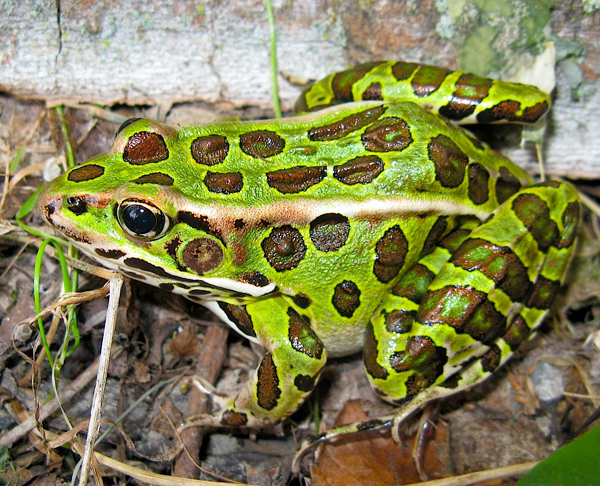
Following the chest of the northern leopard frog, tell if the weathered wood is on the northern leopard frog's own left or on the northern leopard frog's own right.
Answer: on the northern leopard frog's own right

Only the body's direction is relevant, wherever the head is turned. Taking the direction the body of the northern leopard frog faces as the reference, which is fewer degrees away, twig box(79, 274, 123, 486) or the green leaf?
the twig

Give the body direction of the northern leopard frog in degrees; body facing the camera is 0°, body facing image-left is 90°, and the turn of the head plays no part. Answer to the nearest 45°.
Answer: approximately 90°

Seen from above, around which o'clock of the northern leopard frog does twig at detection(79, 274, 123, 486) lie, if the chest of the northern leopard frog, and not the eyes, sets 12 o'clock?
The twig is roughly at 11 o'clock from the northern leopard frog.

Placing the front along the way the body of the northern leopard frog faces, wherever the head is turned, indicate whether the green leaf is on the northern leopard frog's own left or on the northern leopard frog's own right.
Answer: on the northern leopard frog's own left

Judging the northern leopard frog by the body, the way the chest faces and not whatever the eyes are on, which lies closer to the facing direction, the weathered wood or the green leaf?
the weathered wood
